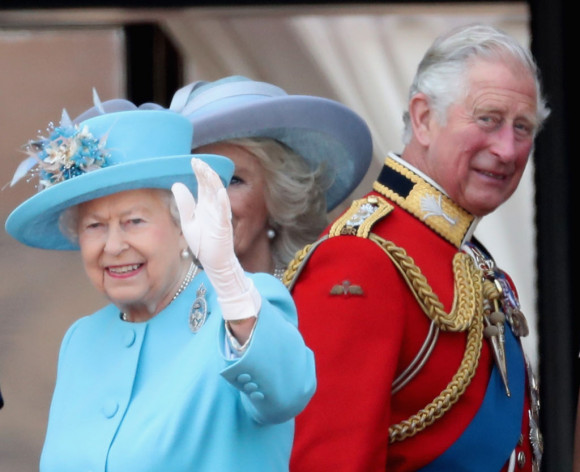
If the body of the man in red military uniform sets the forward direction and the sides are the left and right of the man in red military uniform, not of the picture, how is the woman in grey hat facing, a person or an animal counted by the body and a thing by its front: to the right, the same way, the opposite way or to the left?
to the right

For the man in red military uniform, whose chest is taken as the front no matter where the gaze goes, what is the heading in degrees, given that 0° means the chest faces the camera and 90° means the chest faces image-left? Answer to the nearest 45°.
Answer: approximately 315°

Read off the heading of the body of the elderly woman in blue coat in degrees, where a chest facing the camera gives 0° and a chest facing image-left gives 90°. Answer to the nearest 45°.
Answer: approximately 45°

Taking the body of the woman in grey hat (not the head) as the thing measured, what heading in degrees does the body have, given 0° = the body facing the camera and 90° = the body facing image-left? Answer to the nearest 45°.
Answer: approximately 45°

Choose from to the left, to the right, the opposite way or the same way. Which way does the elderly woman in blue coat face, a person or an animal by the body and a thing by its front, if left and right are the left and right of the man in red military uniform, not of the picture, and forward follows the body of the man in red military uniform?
to the right
